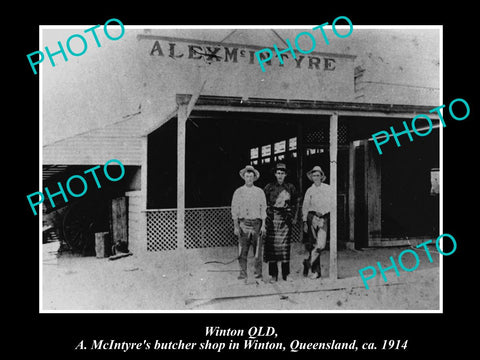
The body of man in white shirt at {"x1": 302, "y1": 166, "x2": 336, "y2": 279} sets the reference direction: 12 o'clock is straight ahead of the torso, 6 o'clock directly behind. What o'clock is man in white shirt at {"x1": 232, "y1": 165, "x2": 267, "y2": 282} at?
man in white shirt at {"x1": 232, "y1": 165, "x2": 267, "y2": 282} is roughly at 2 o'clock from man in white shirt at {"x1": 302, "y1": 166, "x2": 336, "y2": 279}.

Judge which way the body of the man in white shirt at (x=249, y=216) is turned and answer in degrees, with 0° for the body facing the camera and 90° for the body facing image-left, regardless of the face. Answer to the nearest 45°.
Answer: approximately 0°
